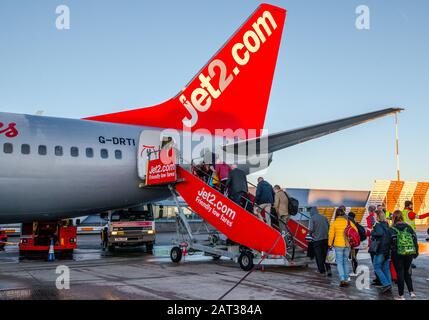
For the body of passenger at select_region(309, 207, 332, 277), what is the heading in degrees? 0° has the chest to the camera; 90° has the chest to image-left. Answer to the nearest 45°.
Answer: approximately 135°

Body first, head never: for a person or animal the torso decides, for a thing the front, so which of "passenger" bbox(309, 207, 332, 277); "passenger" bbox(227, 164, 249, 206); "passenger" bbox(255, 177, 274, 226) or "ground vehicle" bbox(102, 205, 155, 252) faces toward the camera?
the ground vehicle

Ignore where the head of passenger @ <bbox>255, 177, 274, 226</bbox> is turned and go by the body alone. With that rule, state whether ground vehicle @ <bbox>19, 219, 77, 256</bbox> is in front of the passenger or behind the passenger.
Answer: in front

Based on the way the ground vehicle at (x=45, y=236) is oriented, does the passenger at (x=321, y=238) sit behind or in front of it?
in front

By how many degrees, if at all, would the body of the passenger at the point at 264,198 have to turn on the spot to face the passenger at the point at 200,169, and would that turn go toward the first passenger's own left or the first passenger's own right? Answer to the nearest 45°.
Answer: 0° — they already face them

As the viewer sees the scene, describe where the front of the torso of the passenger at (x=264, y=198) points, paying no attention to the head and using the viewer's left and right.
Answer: facing away from the viewer and to the left of the viewer

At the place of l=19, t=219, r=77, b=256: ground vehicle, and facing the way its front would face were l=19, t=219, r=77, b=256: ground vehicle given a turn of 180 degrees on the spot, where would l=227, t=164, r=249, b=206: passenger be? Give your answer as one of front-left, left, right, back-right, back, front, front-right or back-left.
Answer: back-right

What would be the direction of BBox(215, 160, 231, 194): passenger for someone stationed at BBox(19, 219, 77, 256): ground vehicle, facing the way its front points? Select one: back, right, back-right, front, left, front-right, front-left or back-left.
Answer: front-left

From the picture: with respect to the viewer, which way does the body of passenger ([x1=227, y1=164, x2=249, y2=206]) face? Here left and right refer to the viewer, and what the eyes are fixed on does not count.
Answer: facing away from the viewer and to the left of the viewer
